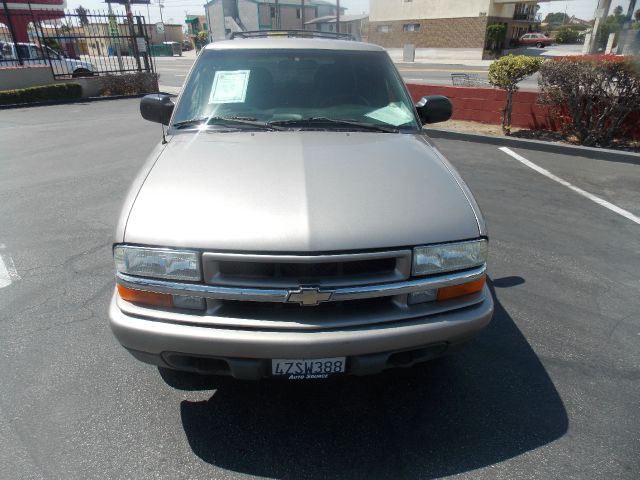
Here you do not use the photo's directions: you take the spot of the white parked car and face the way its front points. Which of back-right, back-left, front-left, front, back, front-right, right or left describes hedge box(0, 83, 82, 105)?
right

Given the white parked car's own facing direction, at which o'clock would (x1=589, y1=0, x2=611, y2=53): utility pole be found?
The utility pole is roughly at 12 o'clock from the white parked car.

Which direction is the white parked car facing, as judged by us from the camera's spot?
facing to the right of the viewer

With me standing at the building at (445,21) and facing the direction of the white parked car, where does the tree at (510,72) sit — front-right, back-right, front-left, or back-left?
front-left

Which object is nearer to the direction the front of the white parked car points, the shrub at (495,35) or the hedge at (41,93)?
the shrub

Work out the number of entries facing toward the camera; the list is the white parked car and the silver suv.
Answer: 1

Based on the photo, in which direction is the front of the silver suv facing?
toward the camera

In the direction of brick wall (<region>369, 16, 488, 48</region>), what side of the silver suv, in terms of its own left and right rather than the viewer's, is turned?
back

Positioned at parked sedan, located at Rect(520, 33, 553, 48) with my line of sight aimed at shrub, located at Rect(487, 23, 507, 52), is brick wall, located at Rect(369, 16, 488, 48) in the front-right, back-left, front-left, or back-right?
front-right

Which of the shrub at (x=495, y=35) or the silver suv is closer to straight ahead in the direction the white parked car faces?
the shrub

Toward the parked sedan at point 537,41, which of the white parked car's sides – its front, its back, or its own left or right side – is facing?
front

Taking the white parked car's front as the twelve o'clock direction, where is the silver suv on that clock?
The silver suv is roughly at 3 o'clock from the white parked car.

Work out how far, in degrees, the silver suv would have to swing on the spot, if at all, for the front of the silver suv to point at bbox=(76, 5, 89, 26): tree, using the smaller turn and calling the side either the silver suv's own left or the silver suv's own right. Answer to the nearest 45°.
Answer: approximately 135° to the silver suv's own right

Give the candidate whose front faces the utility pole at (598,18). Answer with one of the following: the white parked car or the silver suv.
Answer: the white parked car

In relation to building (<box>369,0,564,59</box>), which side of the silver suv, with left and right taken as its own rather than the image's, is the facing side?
back
